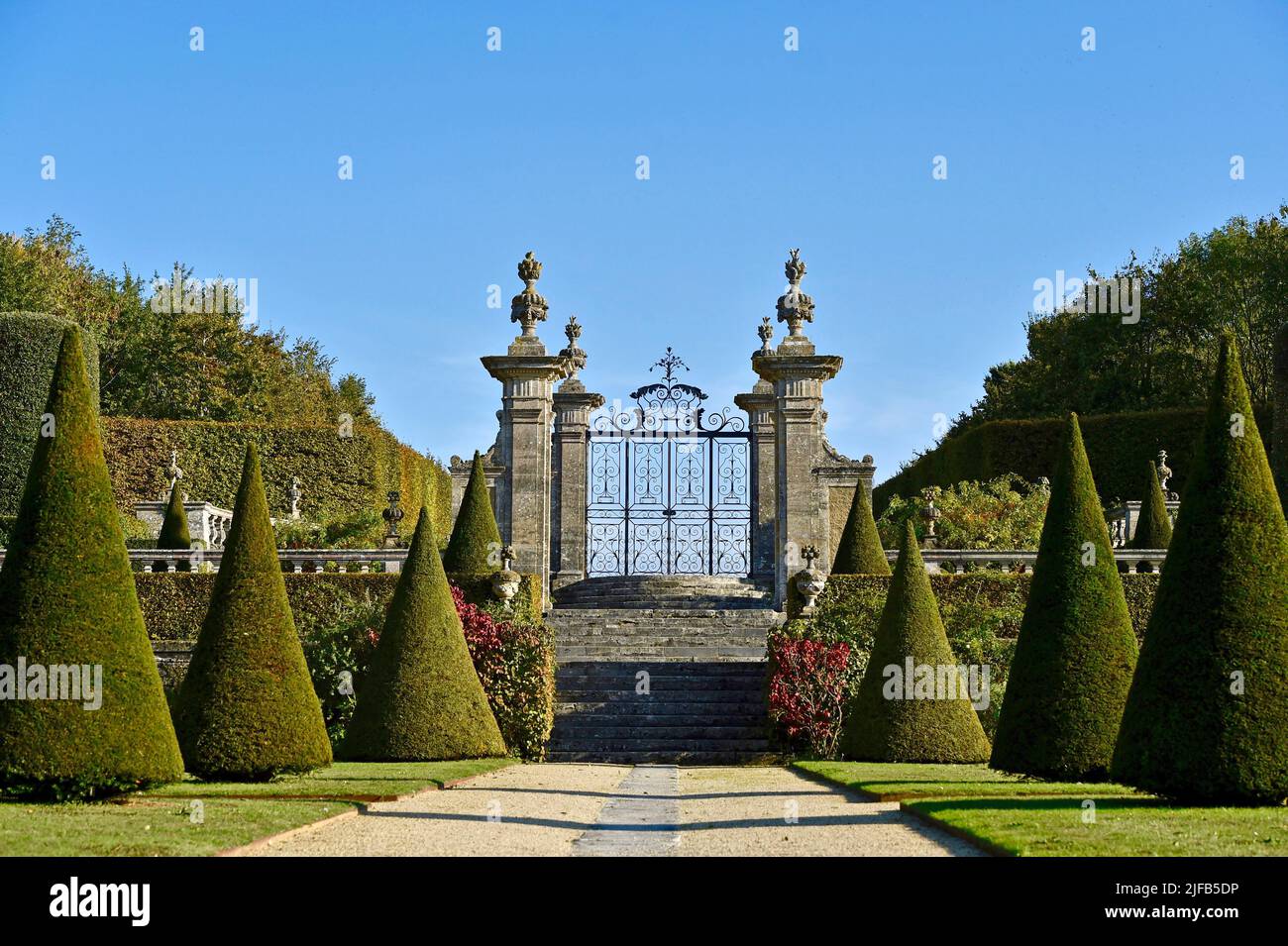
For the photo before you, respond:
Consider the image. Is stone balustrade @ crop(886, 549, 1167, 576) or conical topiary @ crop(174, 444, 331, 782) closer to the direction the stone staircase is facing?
the conical topiary

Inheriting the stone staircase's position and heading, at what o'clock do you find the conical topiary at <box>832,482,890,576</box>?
The conical topiary is roughly at 8 o'clock from the stone staircase.

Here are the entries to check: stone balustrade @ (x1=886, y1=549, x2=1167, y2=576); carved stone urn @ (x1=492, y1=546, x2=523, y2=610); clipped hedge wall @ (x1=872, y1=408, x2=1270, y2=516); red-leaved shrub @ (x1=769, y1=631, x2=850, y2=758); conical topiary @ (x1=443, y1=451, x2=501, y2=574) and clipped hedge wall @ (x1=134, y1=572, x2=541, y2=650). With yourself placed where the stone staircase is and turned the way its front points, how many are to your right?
3

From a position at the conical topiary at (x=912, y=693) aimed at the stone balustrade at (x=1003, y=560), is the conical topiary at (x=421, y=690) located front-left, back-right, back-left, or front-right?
back-left

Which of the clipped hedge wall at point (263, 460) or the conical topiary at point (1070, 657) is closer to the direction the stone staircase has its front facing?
the conical topiary

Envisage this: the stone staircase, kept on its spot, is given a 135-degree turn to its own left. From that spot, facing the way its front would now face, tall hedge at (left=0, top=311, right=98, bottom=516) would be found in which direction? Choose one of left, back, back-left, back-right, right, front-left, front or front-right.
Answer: left

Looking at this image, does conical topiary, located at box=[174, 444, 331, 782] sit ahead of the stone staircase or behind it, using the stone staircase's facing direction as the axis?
ahead

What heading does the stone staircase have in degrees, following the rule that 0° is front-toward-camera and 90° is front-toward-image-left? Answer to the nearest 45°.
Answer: approximately 0°

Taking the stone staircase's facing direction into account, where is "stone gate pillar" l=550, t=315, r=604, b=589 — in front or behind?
behind

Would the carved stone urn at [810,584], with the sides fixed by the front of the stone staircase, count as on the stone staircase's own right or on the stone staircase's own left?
on the stone staircase's own left

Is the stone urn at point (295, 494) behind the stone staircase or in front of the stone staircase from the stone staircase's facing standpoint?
behind

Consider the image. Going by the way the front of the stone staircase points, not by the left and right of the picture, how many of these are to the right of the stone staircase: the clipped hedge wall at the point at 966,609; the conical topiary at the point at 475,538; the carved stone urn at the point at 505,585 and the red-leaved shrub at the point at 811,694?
2

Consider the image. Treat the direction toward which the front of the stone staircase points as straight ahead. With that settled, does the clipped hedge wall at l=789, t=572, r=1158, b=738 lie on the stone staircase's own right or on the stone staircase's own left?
on the stone staircase's own left

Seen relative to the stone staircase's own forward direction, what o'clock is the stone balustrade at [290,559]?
The stone balustrade is roughly at 4 o'clock from the stone staircase.
